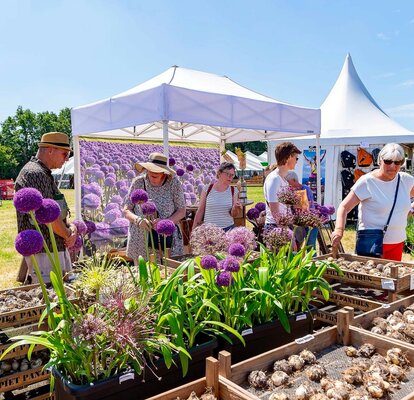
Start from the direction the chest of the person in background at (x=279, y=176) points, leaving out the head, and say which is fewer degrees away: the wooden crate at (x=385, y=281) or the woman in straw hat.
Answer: the wooden crate

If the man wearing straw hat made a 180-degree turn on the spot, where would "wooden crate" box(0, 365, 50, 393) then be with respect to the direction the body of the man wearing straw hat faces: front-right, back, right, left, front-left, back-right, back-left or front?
left

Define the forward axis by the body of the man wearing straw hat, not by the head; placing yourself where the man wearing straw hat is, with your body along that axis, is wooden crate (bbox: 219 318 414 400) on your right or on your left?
on your right

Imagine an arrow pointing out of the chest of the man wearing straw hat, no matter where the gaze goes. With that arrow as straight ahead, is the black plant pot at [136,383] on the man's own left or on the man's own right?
on the man's own right

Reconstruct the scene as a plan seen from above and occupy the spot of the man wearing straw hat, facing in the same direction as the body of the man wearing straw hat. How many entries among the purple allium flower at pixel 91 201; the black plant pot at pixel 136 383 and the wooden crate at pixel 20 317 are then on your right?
2

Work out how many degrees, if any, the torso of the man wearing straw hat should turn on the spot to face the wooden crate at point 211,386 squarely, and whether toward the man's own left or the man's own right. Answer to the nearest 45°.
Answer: approximately 90° to the man's own right

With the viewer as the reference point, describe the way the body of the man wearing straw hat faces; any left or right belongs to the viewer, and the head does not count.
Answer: facing to the right of the viewer

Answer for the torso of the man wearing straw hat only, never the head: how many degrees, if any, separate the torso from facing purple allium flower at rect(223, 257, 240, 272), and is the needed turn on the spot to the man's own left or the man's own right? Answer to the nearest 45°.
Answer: approximately 45° to the man's own right

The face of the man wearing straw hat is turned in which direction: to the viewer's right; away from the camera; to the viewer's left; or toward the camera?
to the viewer's right
